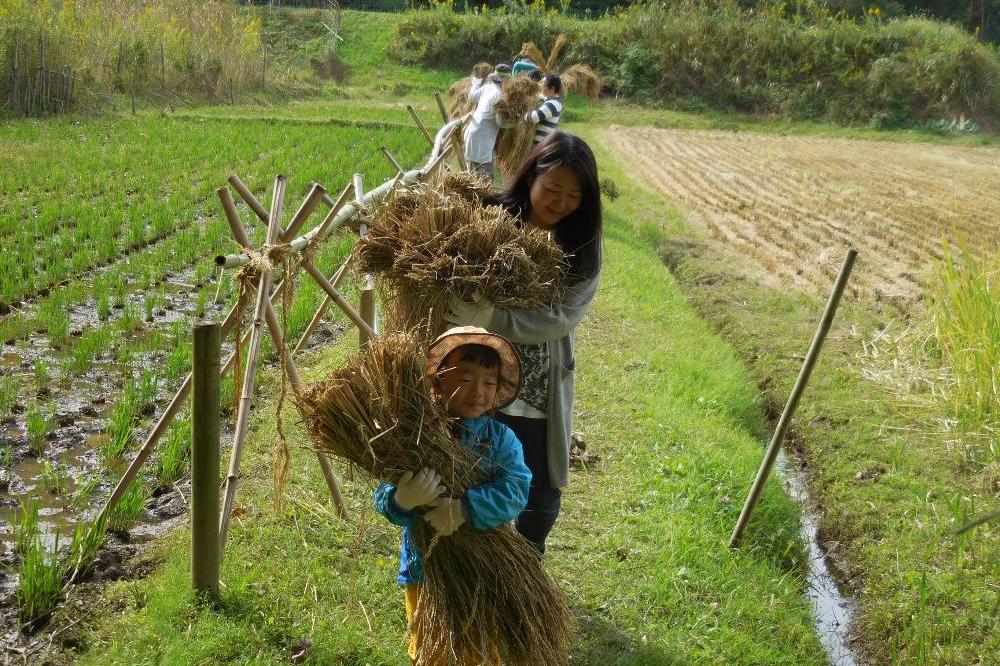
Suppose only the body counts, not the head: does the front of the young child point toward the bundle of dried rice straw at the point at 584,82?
no

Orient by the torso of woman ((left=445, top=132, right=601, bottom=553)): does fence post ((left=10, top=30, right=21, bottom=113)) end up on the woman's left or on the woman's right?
on the woman's right

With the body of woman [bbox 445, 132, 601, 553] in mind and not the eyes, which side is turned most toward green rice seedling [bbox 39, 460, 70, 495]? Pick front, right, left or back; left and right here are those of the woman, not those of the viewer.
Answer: right

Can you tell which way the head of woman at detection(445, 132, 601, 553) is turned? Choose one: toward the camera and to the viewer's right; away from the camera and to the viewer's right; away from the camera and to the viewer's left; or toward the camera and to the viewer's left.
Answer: toward the camera and to the viewer's left

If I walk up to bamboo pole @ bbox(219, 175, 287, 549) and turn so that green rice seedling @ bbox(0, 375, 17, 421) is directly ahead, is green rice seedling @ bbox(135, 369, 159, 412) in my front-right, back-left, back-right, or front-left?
front-right

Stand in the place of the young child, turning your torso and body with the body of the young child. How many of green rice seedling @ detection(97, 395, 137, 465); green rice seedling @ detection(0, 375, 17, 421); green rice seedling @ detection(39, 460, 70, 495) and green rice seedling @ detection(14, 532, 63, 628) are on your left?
0

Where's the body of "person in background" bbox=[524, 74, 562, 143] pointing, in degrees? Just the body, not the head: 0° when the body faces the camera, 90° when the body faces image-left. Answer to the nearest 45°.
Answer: approximately 90°

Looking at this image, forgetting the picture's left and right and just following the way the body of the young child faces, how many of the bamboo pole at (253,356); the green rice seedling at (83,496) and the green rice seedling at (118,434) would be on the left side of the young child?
0

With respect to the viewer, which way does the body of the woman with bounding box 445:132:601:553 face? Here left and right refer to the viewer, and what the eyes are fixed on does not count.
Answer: facing the viewer and to the left of the viewer

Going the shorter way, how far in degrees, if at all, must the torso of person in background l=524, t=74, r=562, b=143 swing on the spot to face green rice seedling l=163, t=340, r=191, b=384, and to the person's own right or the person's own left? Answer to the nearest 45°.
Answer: approximately 45° to the person's own left

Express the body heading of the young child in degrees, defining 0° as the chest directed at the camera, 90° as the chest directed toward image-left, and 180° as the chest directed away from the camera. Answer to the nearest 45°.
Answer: approximately 0°

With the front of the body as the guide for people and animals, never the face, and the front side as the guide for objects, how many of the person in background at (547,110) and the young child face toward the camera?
1
